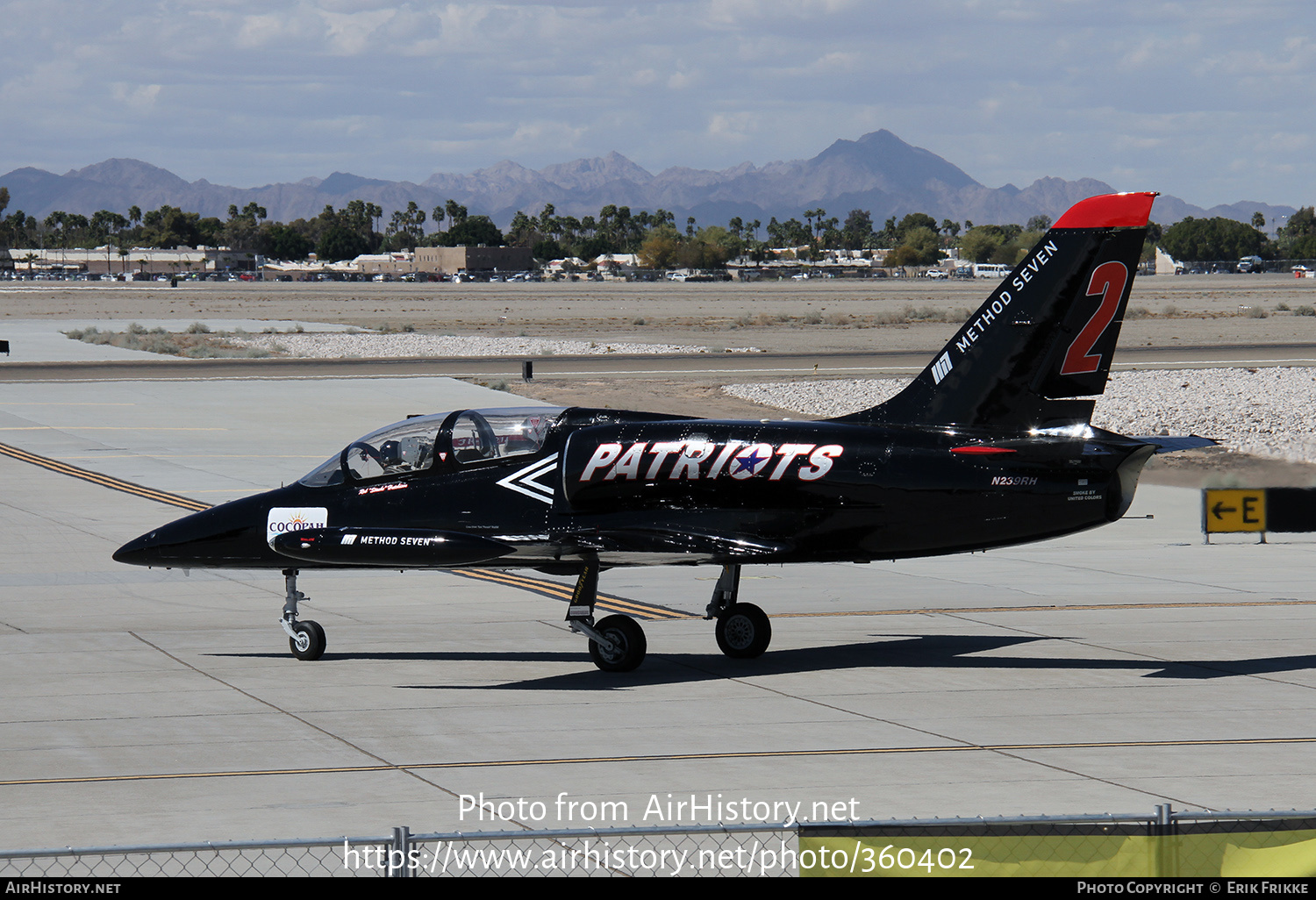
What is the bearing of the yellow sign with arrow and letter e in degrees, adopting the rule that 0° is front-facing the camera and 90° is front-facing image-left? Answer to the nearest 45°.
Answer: approximately 0°

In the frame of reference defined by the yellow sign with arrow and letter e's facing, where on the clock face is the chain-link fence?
The chain-link fence is roughly at 12 o'clock from the yellow sign with arrow and letter e.
